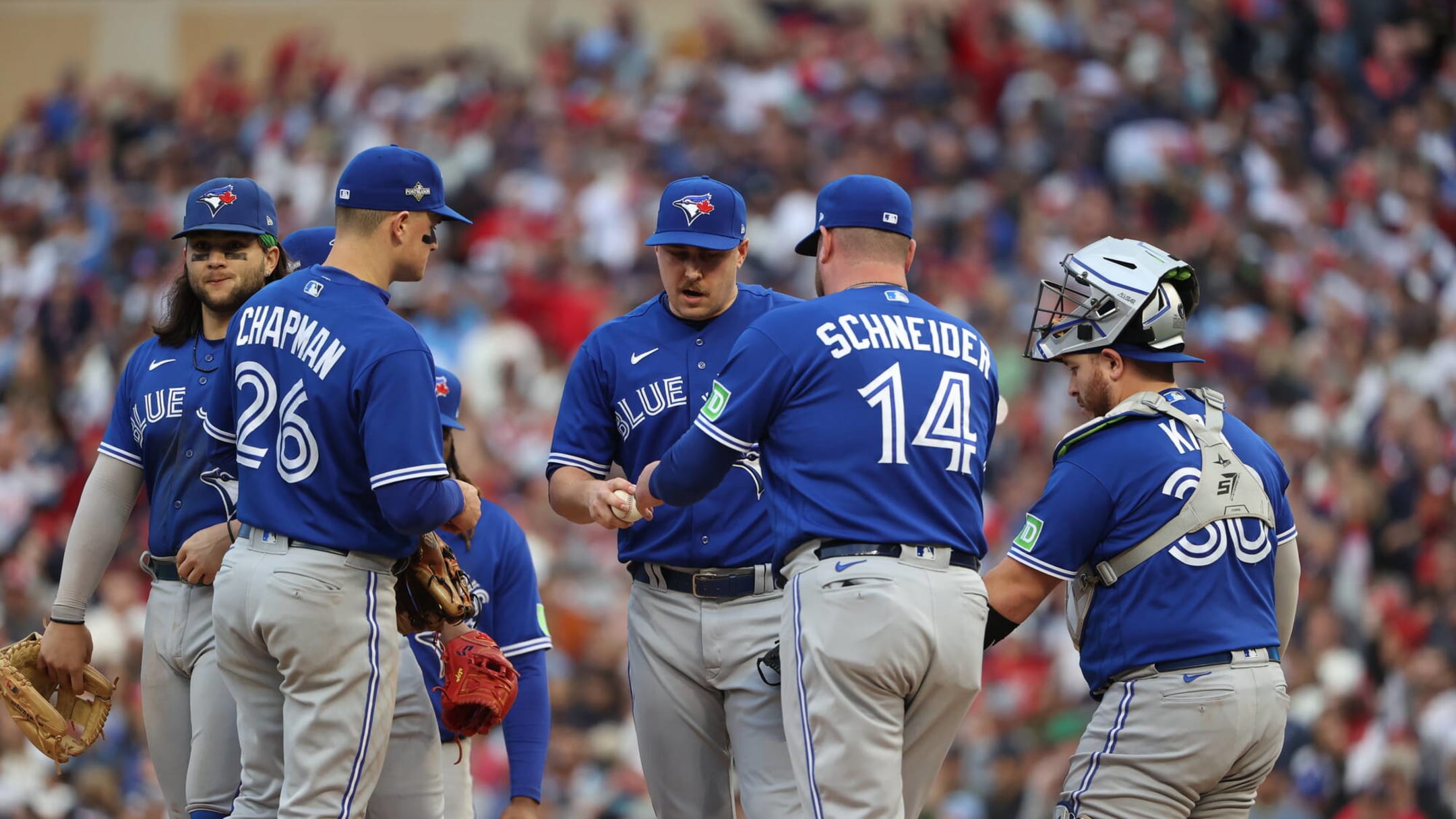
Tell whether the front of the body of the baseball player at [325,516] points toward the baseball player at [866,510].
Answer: no

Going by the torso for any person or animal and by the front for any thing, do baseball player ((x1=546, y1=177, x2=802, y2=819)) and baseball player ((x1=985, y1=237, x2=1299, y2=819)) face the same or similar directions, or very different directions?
very different directions

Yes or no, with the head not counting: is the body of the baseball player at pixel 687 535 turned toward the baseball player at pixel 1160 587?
no

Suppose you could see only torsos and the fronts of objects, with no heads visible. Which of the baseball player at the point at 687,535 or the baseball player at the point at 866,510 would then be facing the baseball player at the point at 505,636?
the baseball player at the point at 866,510

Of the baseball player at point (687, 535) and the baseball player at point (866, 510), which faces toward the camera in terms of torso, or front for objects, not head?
the baseball player at point (687, 535)

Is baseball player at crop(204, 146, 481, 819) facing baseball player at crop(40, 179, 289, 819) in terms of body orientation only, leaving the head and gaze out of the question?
no

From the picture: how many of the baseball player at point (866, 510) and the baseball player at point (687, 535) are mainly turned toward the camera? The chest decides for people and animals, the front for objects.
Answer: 1

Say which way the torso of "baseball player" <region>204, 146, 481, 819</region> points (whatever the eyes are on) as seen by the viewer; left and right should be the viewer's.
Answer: facing away from the viewer and to the right of the viewer

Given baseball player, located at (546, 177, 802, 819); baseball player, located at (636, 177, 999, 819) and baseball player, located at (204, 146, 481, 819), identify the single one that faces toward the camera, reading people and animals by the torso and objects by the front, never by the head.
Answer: baseball player, located at (546, 177, 802, 819)

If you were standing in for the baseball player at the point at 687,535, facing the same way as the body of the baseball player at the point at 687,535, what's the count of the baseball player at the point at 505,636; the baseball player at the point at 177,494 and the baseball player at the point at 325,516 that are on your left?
0

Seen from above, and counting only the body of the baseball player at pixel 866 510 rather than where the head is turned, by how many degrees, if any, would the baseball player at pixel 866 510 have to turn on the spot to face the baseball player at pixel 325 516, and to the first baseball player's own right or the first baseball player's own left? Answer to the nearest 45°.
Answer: approximately 45° to the first baseball player's own left

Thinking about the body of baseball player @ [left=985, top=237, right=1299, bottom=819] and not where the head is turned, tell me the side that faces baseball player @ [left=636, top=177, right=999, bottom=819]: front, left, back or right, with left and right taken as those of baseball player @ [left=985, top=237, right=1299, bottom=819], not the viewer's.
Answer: left

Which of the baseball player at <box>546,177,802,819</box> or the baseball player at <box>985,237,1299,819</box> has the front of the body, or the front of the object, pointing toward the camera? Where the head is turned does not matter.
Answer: the baseball player at <box>546,177,802,819</box>

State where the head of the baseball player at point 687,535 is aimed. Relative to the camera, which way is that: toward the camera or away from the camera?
toward the camera

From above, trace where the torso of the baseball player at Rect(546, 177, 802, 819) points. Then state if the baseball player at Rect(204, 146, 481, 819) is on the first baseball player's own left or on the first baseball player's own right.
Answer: on the first baseball player's own right

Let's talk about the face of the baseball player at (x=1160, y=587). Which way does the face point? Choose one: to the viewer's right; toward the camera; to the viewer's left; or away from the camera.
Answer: to the viewer's left

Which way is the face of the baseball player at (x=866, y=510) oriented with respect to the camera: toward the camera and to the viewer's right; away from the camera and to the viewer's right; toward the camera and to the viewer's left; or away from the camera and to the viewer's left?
away from the camera and to the viewer's left

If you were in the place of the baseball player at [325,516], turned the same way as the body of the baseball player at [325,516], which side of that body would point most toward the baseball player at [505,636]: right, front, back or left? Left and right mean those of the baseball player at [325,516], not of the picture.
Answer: front

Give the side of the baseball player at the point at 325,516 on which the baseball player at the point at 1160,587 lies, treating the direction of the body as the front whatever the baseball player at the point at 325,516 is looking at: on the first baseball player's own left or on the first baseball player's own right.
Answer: on the first baseball player's own right

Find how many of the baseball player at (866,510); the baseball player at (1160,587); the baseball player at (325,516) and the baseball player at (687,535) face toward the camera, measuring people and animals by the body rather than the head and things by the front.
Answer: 1

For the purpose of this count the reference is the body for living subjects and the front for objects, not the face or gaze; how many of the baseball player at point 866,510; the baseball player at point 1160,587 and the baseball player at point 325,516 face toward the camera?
0

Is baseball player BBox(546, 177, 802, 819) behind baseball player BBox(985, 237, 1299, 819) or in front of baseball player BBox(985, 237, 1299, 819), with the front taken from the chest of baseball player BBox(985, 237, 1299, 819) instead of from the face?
in front

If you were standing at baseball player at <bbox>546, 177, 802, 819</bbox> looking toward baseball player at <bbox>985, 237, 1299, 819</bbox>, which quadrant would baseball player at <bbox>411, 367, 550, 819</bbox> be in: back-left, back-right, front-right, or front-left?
back-left
